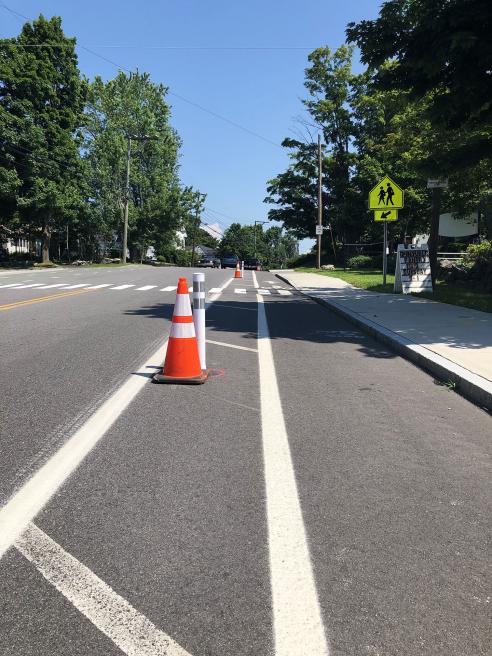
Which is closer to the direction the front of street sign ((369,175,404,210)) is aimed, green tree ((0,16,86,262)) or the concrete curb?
the concrete curb

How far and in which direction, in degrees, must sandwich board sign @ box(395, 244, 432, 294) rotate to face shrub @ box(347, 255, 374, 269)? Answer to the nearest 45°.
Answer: approximately 180°

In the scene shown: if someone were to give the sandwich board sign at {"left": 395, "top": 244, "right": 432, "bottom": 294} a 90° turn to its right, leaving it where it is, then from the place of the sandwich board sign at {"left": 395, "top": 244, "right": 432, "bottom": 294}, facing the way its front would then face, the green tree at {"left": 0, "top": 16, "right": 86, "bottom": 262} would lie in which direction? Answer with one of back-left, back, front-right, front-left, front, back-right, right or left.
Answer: front-right

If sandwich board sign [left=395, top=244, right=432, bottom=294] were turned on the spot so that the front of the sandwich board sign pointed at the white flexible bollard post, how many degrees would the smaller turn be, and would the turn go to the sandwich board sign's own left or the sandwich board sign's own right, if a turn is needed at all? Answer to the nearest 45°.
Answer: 0° — it already faces it

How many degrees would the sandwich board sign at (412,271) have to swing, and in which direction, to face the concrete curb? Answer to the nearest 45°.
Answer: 0° — it already faces it

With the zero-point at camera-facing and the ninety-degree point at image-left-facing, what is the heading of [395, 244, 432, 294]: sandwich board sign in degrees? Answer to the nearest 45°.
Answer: approximately 0°

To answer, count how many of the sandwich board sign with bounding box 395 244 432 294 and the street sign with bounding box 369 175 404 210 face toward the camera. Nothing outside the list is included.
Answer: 2

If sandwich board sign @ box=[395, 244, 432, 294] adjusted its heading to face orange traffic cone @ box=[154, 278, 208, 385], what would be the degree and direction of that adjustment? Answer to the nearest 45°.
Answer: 0° — it already faces it
